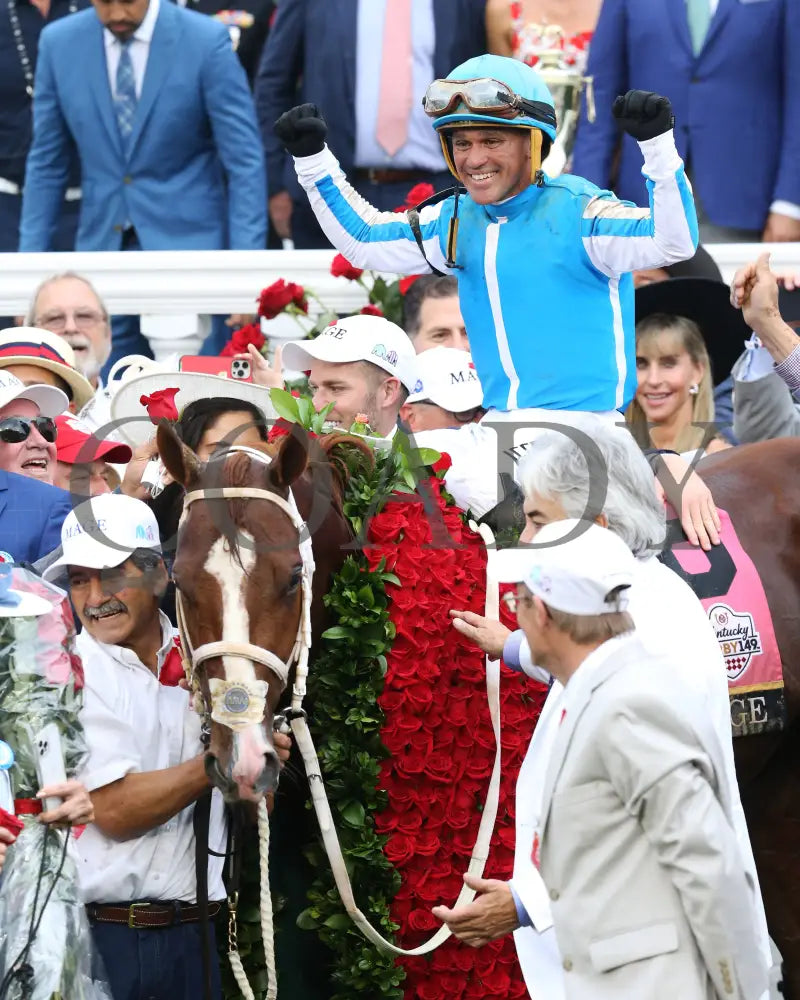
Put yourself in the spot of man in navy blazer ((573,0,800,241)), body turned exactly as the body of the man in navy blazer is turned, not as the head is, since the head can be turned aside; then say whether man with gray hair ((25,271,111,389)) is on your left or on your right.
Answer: on your right

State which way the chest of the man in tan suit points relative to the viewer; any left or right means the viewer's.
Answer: facing to the left of the viewer

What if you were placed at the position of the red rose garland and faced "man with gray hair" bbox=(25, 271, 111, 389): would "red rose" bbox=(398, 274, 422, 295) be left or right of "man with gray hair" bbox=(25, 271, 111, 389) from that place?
right

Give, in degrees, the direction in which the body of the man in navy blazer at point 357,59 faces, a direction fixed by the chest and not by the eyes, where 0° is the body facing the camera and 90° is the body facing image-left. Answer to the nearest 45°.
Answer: approximately 0°

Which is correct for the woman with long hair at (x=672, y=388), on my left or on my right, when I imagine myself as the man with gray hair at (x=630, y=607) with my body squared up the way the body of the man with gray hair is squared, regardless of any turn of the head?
on my right

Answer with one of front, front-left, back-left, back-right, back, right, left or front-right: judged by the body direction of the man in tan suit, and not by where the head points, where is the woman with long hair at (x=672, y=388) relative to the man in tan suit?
right

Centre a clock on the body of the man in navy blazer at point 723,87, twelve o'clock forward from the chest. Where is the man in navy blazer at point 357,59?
the man in navy blazer at point 357,59 is roughly at 3 o'clock from the man in navy blazer at point 723,87.

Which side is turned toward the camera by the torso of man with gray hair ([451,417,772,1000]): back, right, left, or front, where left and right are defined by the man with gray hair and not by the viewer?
left

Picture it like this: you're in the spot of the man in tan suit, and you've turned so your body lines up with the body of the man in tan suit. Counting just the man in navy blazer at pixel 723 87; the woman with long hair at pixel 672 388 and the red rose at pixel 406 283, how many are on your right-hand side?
3

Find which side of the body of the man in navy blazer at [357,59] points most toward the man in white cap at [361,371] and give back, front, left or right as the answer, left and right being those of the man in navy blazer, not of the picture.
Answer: front

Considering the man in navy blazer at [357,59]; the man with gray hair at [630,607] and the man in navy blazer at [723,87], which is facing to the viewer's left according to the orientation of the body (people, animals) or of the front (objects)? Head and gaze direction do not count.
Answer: the man with gray hair
